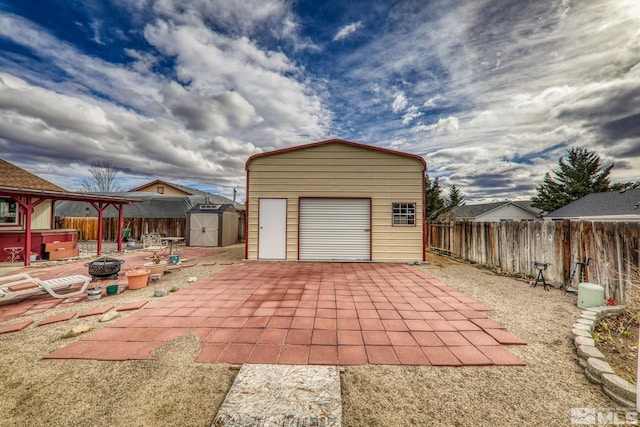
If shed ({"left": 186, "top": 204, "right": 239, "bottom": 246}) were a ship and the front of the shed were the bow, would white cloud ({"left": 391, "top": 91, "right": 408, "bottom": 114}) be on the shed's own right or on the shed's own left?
on the shed's own left

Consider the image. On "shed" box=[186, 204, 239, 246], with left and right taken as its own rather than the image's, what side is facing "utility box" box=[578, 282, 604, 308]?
left

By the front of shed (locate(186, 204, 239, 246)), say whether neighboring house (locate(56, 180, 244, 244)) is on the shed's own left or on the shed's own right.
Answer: on the shed's own right

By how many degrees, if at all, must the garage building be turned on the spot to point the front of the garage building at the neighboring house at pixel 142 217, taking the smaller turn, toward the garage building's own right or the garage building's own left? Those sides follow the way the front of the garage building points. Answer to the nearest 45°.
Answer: approximately 135° to the garage building's own right

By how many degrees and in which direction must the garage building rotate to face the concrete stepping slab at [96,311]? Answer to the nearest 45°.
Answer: approximately 45° to its right

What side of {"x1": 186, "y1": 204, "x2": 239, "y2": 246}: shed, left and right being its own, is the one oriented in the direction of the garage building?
left

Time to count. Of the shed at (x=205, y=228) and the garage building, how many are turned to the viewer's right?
0

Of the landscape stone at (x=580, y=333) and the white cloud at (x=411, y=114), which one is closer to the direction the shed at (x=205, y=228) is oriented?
the landscape stone

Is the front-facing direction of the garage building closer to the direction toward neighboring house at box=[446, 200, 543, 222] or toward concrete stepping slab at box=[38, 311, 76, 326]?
the concrete stepping slab

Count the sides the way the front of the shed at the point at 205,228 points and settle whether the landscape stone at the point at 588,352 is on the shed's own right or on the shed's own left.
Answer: on the shed's own left

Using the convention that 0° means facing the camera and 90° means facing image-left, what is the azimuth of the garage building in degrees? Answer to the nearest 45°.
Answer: approximately 0°
